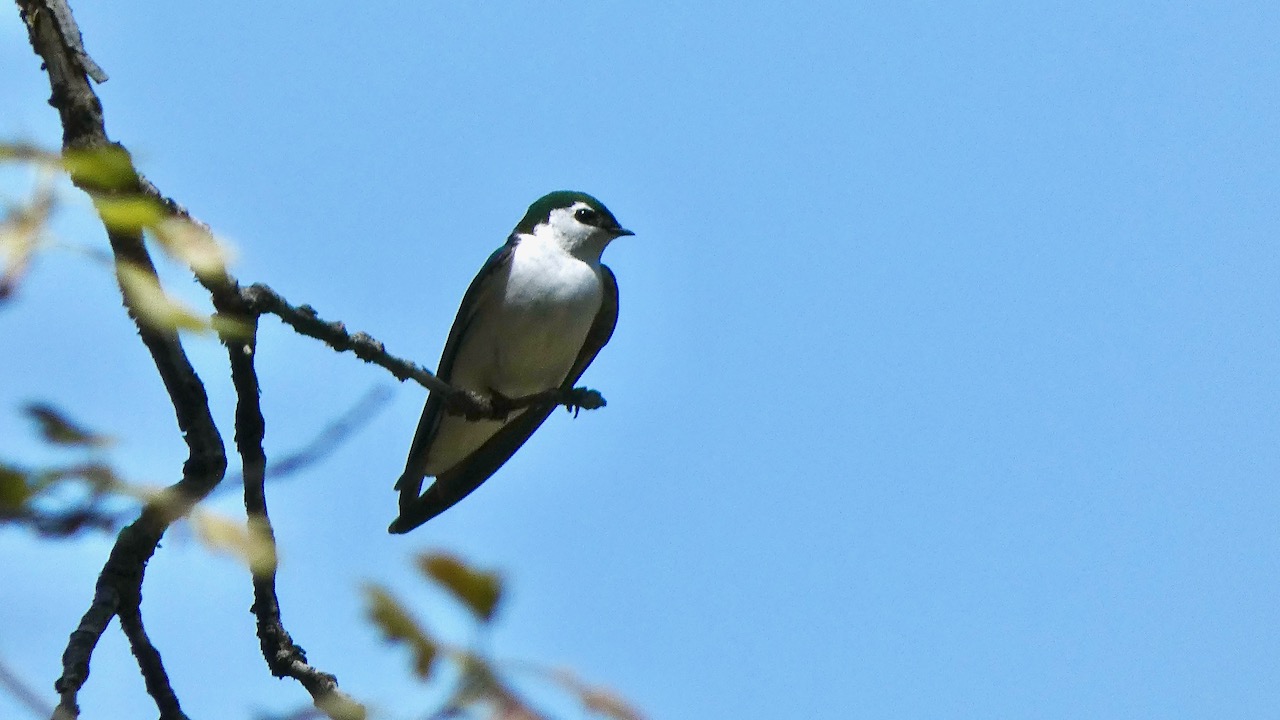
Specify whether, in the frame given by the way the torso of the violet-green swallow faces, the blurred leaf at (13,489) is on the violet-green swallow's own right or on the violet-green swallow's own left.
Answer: on the violet-green swallow's own right

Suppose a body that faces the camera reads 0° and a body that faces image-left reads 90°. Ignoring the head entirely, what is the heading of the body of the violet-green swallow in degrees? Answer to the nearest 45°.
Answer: approximately 315°

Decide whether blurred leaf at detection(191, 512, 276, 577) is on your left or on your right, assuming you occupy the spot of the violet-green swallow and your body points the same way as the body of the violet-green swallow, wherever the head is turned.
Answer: on your right

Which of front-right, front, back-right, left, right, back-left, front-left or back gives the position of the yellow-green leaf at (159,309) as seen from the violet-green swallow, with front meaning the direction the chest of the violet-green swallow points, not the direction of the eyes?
front-right

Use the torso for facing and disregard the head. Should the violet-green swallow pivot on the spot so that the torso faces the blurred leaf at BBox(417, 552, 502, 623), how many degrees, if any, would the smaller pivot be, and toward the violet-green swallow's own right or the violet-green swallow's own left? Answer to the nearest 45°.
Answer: approximately 45° to the violet-green swallow's own right

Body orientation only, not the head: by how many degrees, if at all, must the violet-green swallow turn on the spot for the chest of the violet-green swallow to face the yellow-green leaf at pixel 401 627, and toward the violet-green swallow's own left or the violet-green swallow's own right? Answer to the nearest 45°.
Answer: approximately 45° to the violet-green swallow's own right

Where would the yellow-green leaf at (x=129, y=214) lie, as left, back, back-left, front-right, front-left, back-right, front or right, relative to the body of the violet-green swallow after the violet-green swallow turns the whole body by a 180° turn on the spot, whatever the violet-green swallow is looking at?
back-left

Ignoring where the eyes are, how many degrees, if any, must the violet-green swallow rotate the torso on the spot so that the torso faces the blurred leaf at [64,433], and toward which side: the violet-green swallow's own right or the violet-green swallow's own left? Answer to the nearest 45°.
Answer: approximately 45° to the violet-green swallow's own right

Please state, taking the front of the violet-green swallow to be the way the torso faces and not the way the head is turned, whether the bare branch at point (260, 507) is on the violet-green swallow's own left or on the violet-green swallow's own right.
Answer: on the violet-green swallow's own right

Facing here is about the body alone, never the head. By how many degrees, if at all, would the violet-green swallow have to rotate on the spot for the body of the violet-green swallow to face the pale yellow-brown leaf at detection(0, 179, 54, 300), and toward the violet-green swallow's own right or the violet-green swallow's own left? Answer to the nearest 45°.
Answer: approximately 45° to the violet-green swallow's own right
